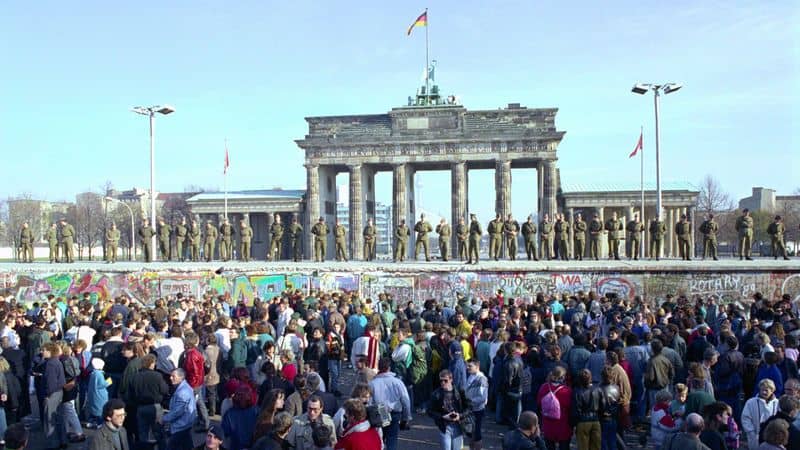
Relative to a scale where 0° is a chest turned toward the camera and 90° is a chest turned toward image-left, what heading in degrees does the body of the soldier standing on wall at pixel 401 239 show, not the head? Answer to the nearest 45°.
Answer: approximately 0°

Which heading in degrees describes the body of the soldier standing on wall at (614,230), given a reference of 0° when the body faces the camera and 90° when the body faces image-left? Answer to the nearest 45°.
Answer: approximately 0°

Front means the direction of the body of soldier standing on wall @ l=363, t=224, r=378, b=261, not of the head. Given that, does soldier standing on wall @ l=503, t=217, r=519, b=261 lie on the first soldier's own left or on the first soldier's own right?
on the first soldier's own left

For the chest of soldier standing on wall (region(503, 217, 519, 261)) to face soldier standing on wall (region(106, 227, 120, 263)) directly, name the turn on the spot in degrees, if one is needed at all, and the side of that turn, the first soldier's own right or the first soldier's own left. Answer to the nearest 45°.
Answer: approximately 90° to the first soldier's own right

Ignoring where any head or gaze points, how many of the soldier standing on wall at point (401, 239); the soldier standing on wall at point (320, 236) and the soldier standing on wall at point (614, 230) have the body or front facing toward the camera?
3

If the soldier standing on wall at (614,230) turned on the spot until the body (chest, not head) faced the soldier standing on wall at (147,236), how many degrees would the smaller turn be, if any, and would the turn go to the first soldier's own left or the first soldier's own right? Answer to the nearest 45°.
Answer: approximately 90° to the first soldier's own right

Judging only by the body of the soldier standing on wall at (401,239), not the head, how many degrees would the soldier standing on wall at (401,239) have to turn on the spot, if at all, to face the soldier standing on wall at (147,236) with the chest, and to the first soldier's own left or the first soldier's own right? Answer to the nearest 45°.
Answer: approximately 90° to the first soldier's own right

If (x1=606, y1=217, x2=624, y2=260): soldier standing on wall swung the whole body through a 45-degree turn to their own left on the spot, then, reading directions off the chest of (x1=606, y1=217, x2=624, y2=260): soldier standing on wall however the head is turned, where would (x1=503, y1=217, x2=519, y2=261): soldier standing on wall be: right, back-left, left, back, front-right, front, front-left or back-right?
back-right
